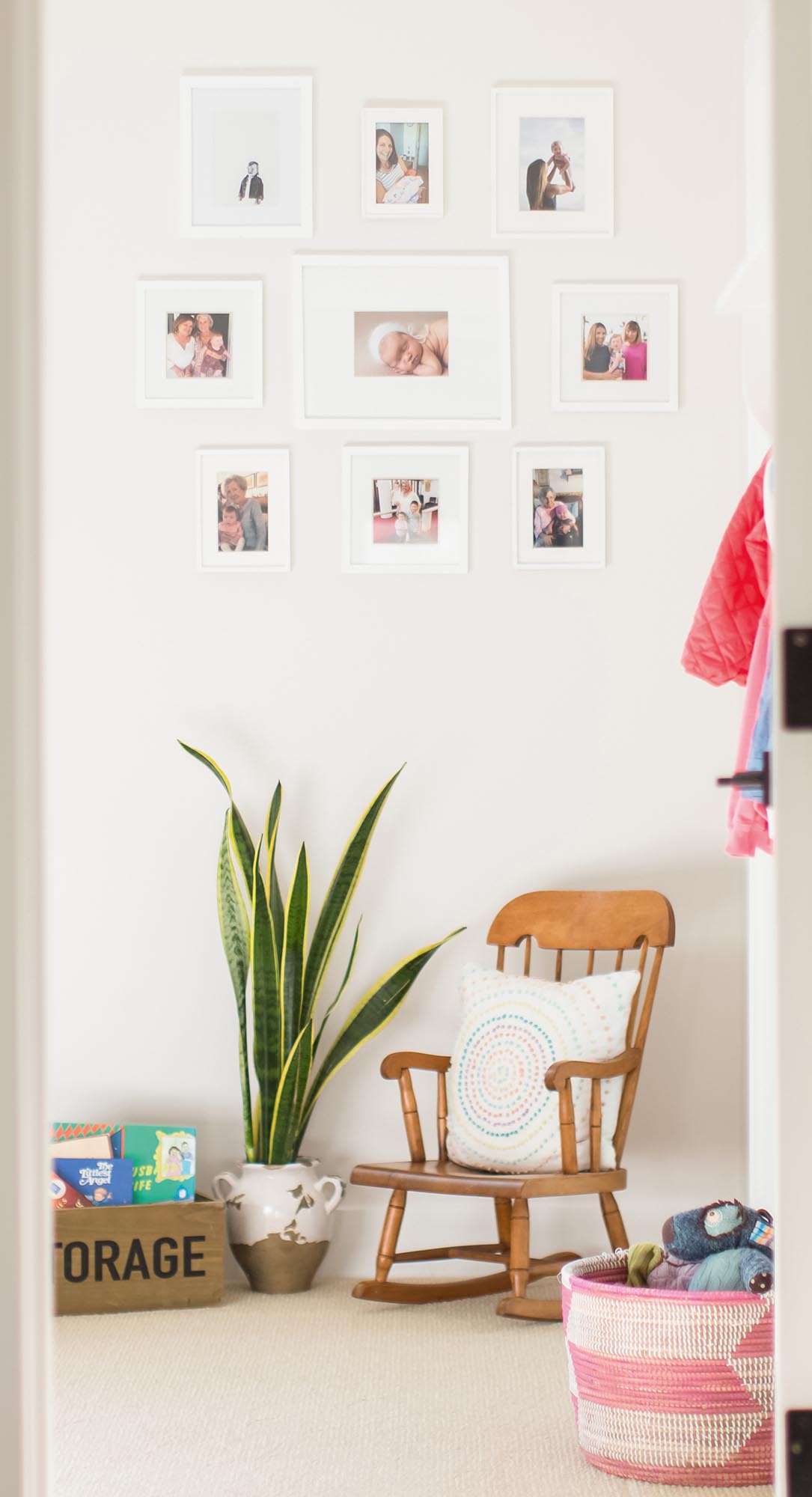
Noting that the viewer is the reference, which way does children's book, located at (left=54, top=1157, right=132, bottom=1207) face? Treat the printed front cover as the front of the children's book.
facing the viewer

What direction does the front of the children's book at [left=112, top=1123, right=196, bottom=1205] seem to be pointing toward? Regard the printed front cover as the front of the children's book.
toward the camera

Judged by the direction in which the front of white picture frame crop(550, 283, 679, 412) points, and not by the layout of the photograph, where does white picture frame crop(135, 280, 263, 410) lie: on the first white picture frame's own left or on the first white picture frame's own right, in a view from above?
on the first white picture frame's own right

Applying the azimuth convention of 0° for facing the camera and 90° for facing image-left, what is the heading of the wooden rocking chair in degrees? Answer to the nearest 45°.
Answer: approximately 45°

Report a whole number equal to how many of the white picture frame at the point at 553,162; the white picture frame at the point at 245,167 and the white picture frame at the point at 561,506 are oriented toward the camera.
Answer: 3

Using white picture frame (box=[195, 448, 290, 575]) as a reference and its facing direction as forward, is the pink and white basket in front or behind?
in front

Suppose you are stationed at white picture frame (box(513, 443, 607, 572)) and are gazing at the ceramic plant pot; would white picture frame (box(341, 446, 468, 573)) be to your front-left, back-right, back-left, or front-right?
front-right
